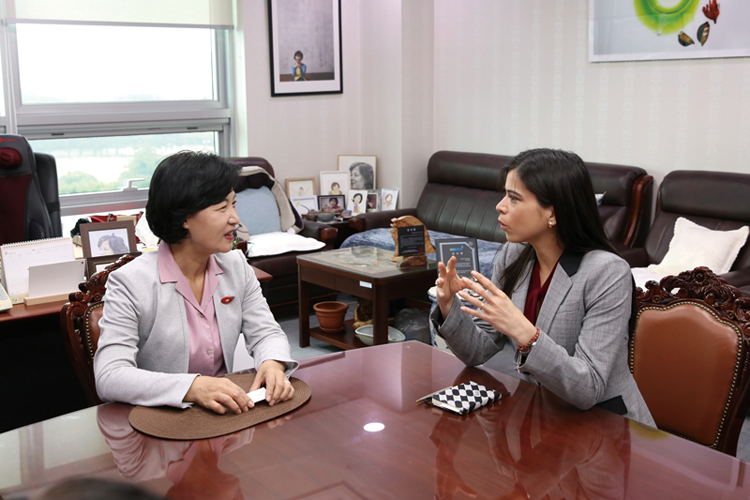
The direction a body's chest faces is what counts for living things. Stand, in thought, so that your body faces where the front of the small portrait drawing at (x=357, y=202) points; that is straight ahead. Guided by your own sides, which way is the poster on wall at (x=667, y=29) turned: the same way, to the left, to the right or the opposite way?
the same way

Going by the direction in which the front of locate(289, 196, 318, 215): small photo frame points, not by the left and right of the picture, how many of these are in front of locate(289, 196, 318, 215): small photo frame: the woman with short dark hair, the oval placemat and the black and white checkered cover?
3

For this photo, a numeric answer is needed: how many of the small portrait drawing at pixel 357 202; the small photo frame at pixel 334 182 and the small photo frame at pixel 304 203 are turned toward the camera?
3

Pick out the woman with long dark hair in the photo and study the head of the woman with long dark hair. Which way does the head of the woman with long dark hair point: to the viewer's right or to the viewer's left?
to the viewer's left

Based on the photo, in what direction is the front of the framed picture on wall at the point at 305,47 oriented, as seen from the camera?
facing the viewer

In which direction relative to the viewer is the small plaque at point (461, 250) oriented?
toward the camera

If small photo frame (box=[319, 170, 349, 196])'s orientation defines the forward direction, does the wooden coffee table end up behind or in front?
in front

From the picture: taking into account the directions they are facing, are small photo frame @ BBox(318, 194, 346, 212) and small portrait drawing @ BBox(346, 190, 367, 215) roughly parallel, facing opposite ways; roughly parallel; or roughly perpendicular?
roughly parallel

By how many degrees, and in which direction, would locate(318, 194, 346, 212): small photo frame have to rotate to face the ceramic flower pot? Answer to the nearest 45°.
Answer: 0° — it already faces it

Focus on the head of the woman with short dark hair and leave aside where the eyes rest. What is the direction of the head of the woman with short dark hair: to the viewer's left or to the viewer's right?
to the viewer's right

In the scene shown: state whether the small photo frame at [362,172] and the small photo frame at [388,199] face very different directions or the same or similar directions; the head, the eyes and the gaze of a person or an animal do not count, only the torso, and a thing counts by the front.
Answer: same or similar directions

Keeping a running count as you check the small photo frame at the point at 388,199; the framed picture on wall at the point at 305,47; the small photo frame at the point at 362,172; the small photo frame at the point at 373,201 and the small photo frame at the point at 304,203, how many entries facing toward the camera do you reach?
5

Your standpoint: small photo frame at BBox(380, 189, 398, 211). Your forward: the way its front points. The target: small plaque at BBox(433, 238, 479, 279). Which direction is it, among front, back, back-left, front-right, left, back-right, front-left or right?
front

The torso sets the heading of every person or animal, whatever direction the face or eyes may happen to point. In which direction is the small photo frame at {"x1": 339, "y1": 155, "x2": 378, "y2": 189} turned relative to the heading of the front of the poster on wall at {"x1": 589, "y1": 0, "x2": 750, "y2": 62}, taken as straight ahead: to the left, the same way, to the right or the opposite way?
the same way

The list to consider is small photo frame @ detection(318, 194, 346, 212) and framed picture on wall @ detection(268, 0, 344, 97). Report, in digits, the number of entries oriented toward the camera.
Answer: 2

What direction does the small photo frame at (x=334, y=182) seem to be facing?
toward the camera

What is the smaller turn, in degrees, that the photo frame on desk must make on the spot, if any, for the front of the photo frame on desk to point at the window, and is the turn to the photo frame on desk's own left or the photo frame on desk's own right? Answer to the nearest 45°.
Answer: approximately 180°

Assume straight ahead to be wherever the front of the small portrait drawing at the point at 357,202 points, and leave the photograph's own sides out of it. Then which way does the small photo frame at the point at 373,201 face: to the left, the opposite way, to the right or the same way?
the same way
